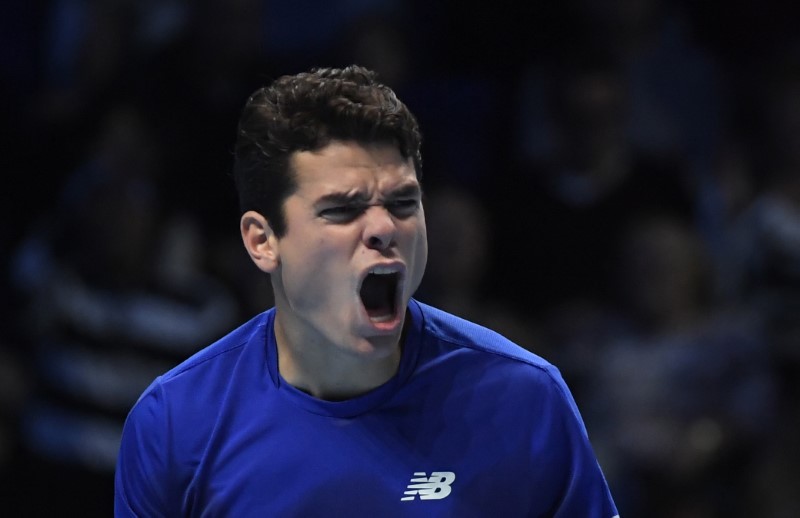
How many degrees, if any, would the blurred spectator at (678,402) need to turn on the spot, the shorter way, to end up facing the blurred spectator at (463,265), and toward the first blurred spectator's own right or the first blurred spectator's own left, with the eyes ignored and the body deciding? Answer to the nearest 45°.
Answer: approximately 90° to the first blurred spectator's own right

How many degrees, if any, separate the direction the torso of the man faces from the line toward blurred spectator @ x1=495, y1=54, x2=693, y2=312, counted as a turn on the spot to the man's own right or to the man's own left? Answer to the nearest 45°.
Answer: approximately 180°

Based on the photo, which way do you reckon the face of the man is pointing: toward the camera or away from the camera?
toward the camera

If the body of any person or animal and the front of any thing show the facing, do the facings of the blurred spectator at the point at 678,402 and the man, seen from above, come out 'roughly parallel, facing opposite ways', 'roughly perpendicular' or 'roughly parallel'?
roughly parallel

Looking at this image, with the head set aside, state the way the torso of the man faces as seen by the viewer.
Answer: toward the camera

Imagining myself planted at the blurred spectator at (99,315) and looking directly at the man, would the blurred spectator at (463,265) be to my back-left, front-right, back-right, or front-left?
front-left

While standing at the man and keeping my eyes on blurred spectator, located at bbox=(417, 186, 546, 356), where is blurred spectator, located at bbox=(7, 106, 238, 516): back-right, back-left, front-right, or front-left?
front-left

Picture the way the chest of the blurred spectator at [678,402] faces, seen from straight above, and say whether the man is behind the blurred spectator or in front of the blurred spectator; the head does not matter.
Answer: in front

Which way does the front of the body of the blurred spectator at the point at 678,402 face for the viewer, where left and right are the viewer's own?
facing the viewer

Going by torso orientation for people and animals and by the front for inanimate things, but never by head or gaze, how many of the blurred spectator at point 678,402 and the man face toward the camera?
2

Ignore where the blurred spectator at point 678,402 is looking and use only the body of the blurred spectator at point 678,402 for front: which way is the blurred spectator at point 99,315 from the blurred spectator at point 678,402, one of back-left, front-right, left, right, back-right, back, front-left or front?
right

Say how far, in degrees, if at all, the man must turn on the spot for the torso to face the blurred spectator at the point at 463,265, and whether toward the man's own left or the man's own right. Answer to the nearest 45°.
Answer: approximately 180°
